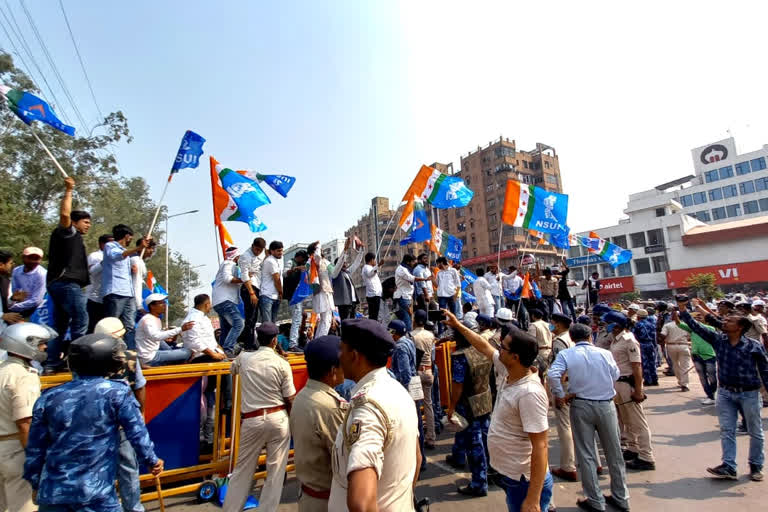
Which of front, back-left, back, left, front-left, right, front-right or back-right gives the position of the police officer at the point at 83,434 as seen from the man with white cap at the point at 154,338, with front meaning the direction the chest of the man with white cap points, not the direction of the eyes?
right

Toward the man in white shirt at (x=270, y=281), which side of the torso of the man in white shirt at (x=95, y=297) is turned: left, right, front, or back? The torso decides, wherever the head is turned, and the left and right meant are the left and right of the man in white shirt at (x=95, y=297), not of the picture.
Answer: front

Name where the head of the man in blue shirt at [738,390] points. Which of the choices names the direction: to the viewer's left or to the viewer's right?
to the viewer's left

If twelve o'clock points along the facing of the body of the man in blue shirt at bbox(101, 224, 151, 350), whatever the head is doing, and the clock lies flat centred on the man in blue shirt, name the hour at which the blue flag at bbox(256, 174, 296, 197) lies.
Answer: The blue flag is roughly at 11 o'clock from the man in blue shirt.

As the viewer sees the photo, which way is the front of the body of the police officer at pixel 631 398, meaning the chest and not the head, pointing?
to the viewer's left

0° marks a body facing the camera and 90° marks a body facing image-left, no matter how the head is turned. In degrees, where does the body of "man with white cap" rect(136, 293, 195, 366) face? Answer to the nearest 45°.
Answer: approximately 270°

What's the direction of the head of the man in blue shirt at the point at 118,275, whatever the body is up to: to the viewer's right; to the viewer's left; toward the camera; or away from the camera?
to the viewer's right

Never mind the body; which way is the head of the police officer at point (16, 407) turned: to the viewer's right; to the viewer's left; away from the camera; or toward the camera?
to the viewer's right
